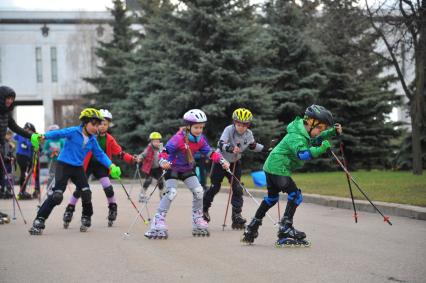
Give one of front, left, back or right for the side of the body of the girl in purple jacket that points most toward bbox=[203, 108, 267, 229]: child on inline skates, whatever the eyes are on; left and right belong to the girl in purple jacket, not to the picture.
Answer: left

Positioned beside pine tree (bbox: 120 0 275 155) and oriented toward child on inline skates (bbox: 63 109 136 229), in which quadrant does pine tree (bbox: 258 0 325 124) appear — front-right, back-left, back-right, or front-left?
back-left
